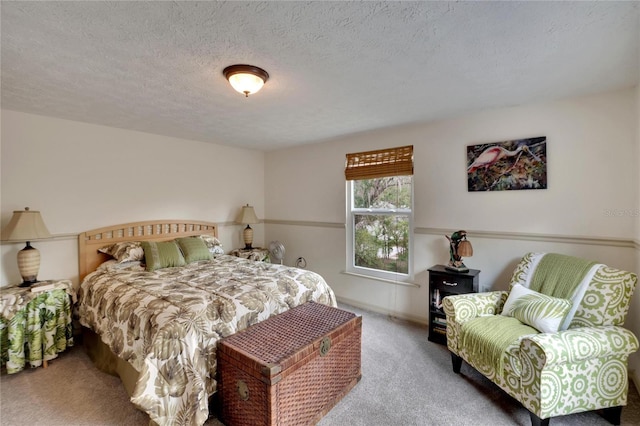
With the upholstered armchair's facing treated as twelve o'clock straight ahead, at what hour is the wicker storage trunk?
The wicker storage trunk is roughly at 12 o'clock from the upholstered armchair.

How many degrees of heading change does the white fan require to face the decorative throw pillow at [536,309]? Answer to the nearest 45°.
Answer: approximately 90° to its left

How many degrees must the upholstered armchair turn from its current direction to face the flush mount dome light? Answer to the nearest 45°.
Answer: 0° — it already faces it

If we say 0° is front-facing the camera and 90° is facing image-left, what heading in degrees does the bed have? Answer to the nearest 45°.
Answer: approximately 315°

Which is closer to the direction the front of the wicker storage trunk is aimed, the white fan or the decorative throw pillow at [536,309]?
the decorative throw pillow
